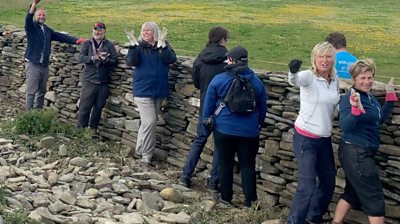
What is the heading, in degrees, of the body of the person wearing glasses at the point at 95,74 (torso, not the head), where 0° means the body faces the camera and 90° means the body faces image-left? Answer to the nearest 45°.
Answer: approximately 0°

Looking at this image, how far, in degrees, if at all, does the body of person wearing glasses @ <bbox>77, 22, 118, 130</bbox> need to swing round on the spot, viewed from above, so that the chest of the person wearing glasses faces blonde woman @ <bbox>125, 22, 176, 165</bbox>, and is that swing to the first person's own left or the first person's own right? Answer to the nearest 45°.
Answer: approximately 45° to the first person's own left

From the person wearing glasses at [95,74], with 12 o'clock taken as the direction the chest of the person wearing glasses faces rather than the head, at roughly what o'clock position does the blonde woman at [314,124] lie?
The blonde woman is roughly at 11 o'clock from the person wearing glasses.

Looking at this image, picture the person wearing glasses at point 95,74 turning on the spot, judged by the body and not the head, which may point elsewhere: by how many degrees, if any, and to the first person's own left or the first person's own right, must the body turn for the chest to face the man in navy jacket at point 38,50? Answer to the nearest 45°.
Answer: approximately 135° to the first person's own right

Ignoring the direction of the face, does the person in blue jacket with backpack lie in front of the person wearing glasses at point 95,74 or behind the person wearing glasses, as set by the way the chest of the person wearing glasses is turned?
in front

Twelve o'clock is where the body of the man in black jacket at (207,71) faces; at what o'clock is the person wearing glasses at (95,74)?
The person wearing glasses is roughly at 9 o'clock from the man in black jacket.

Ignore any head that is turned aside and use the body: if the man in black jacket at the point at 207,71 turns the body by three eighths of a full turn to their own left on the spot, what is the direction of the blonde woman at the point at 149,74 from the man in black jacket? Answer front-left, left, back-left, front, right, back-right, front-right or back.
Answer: front-right

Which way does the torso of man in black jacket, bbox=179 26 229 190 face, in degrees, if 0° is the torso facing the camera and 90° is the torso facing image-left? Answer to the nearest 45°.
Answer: approximately 225°

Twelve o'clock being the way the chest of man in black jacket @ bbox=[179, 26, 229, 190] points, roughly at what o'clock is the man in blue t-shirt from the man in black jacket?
The man in blue t-shirt is roughly at 2 o'clock from the man in black jacket.

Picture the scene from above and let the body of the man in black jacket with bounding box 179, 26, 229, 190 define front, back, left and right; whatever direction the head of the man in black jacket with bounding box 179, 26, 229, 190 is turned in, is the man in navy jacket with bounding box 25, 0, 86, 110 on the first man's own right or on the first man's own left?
on the first man's own left

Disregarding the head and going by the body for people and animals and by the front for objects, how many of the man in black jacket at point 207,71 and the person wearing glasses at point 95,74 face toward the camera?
1
